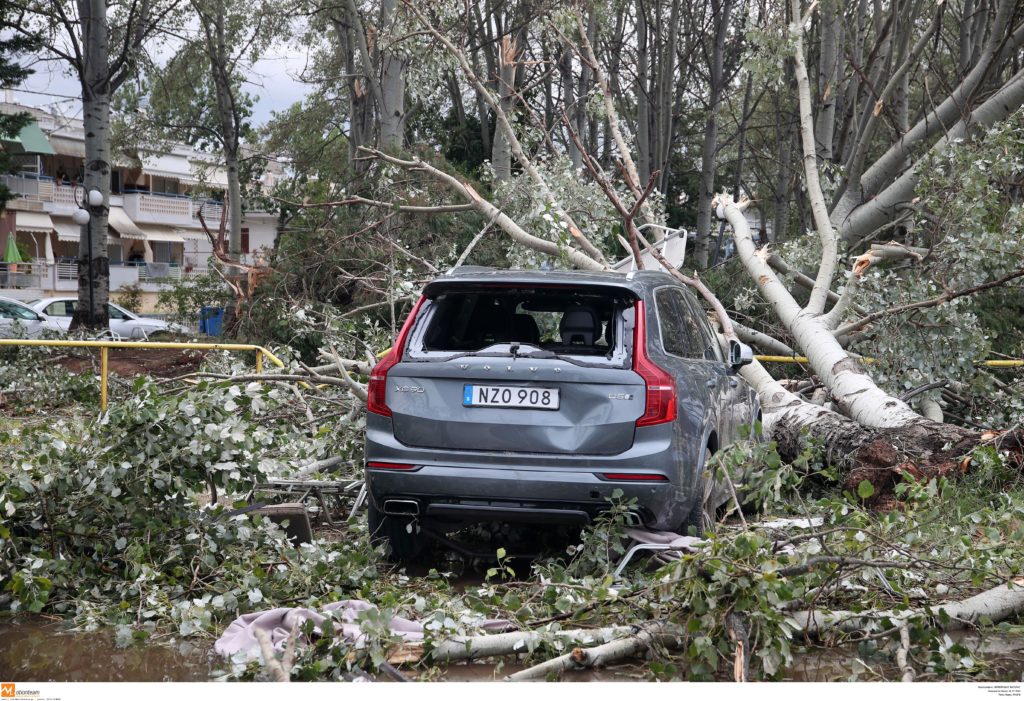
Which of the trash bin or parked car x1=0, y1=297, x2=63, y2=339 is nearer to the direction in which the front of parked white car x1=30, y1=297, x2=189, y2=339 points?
the trash bin

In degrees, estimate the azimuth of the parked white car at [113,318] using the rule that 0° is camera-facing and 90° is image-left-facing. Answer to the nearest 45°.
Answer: approximately 270°

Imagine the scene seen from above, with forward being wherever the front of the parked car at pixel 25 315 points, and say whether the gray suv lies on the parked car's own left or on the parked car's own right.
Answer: on the parked car's own right

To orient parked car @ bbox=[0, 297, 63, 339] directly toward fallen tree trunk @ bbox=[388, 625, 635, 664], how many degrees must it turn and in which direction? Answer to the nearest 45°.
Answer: approximately 90° to its right

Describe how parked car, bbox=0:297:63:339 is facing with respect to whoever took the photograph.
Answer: facing to the right of the viewer
